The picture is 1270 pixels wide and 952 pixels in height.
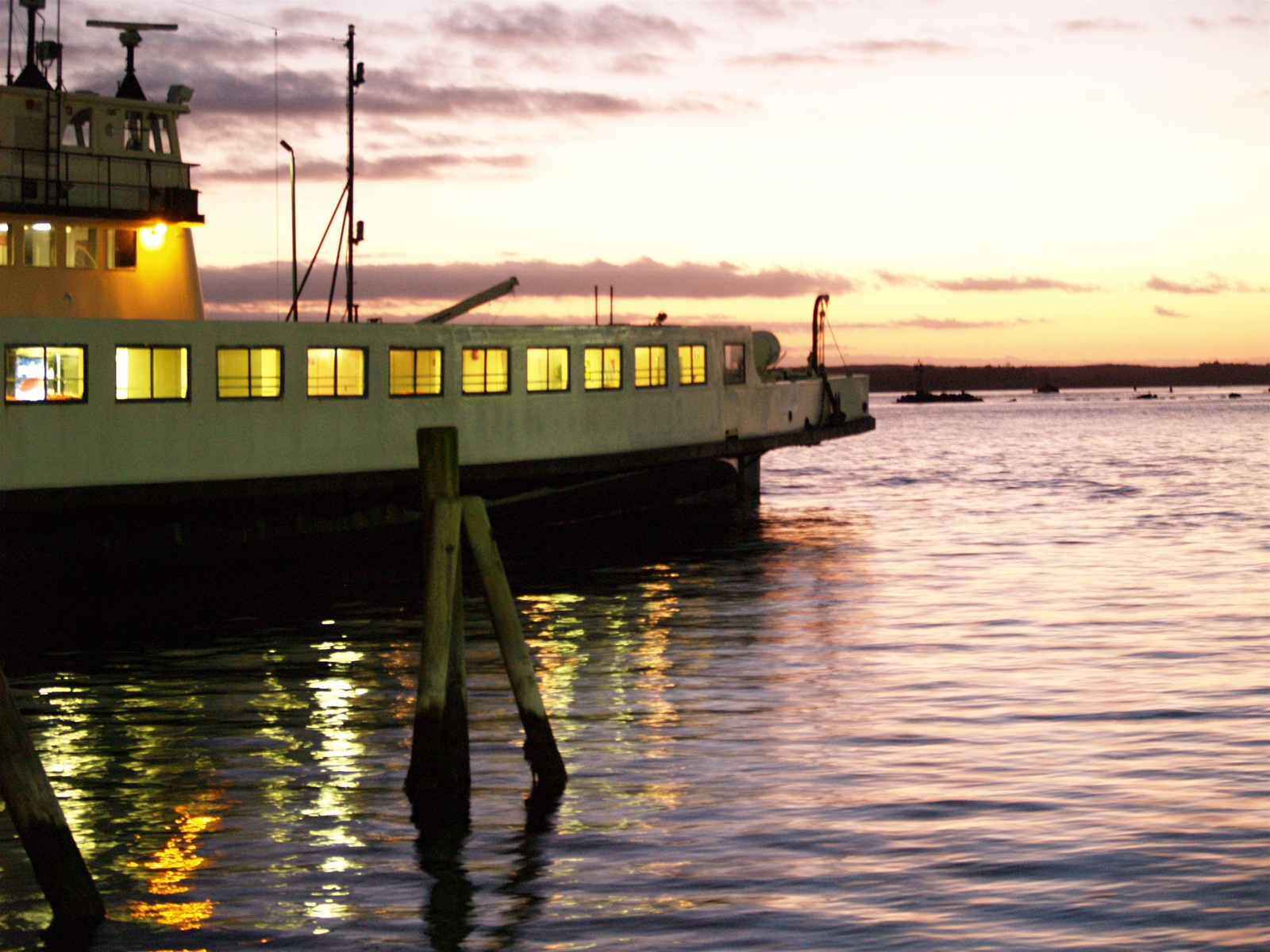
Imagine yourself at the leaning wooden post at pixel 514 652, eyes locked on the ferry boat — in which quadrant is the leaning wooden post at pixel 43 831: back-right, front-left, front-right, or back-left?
back-left

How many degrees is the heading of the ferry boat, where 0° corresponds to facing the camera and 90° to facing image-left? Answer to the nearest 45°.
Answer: approximately 225°

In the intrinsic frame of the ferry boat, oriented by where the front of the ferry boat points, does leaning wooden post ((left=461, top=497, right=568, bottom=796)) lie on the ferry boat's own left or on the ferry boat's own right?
on the ferry boat's own right

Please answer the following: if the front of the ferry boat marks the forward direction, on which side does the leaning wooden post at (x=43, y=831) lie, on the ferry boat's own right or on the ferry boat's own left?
on the ferry boat's own right
